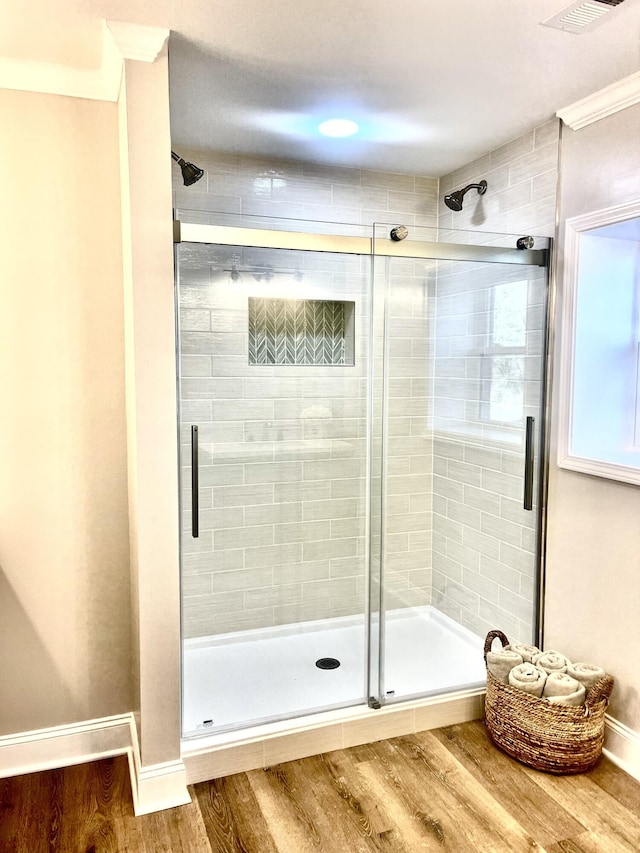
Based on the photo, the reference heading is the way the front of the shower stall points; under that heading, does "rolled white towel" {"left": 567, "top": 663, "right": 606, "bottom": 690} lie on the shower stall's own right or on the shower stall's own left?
on the shower stall's own left

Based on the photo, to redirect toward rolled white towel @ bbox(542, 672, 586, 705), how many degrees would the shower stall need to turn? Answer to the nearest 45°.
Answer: approximately 45° to its left

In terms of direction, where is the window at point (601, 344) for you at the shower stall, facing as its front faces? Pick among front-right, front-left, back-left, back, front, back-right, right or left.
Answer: left

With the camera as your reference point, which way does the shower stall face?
facing the viewer
